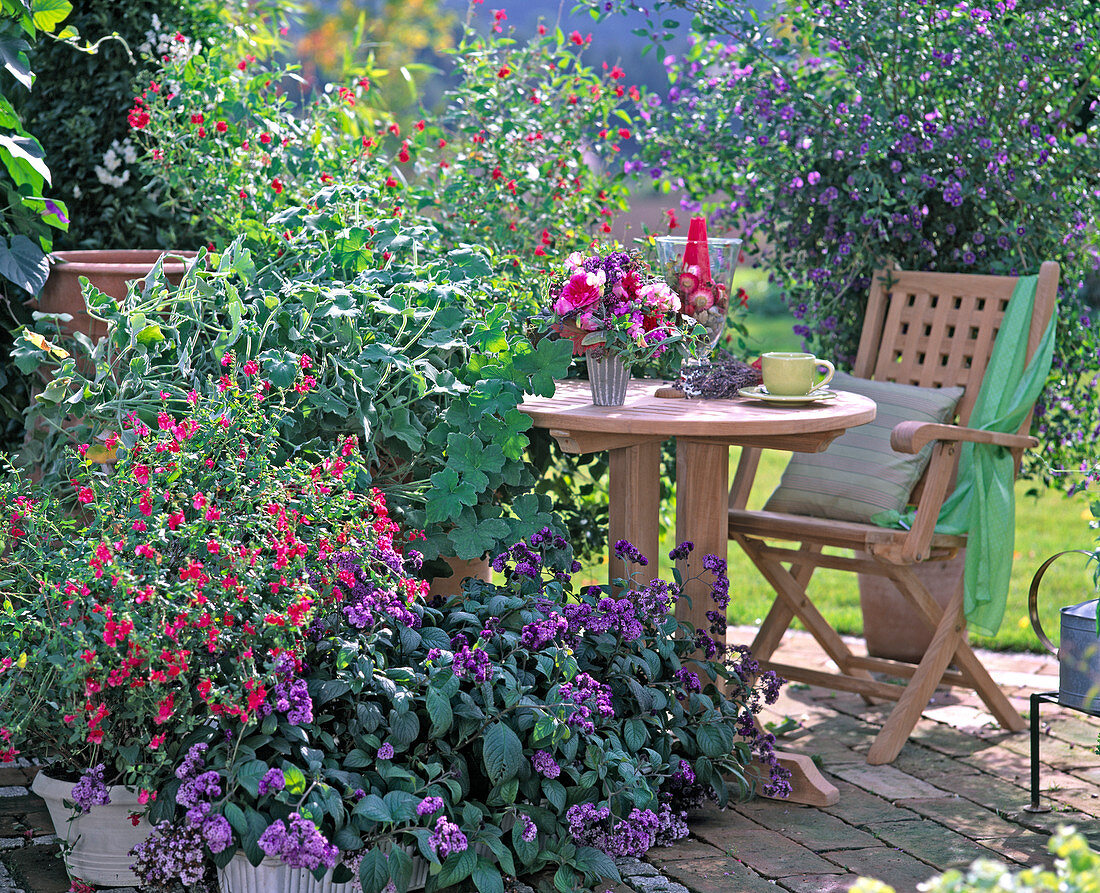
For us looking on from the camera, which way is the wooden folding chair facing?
facing the viewer and to the left of the viewer

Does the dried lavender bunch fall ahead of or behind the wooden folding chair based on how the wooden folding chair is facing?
ahead

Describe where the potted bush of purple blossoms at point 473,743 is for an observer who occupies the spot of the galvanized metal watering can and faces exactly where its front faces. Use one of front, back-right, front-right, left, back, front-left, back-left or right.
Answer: back-right

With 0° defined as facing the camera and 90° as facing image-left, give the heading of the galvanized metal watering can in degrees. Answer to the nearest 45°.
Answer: approximately 270°

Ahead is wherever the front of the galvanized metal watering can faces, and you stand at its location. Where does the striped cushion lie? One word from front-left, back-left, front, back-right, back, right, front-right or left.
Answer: back-left

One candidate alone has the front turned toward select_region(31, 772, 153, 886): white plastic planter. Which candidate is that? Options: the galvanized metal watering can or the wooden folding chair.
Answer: the wooden folding chair

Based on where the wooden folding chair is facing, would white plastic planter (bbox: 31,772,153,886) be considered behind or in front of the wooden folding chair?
in front

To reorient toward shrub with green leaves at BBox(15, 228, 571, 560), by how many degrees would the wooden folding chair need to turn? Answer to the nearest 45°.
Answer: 0° — it already faces it

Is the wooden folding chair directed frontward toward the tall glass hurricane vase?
yes
